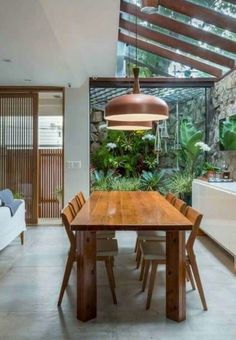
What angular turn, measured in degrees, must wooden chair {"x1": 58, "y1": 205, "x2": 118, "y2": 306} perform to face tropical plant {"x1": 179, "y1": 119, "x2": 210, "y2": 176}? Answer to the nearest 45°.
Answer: approximately 45° to its left

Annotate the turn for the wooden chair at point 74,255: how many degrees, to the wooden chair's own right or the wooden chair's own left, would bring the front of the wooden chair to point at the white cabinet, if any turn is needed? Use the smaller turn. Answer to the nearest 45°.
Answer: approximately 45° to the wooden chair's own left

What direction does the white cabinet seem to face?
to the viewer's left

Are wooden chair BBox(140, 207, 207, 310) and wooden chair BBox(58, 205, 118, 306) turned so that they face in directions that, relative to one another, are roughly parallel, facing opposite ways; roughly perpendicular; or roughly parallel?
roughly parallel, facing opposite ways

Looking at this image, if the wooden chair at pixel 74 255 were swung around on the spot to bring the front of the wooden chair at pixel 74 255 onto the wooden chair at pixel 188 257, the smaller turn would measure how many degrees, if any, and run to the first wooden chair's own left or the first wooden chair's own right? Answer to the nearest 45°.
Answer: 0° — it already faces it

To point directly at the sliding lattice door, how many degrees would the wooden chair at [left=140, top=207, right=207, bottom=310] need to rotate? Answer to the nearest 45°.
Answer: approximately 45° to its right

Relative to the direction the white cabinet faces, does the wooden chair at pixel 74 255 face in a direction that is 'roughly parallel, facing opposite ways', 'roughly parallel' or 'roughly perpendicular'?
roughly parallel, facing opposite ways

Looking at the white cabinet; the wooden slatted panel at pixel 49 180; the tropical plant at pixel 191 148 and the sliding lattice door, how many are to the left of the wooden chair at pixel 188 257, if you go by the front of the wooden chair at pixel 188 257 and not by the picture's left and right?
0

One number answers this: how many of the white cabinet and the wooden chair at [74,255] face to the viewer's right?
1

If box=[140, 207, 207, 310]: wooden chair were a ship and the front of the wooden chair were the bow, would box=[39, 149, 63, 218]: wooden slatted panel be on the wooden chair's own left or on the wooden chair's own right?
on the wooden chair's own right

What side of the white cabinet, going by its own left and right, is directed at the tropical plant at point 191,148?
right

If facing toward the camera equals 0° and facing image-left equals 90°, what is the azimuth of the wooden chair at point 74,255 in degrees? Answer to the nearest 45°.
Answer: approximately 270°

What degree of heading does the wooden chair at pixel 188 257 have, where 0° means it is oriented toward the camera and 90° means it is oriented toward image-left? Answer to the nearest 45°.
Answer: approximately 90°

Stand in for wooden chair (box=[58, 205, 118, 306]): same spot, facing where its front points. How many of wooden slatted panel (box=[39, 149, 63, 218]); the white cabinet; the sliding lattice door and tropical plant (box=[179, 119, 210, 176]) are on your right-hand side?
0

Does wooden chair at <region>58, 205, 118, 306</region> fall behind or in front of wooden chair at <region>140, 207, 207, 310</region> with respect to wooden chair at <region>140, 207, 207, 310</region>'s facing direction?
in front

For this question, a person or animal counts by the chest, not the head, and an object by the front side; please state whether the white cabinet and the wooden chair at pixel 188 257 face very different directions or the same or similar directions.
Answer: same or similar directions
